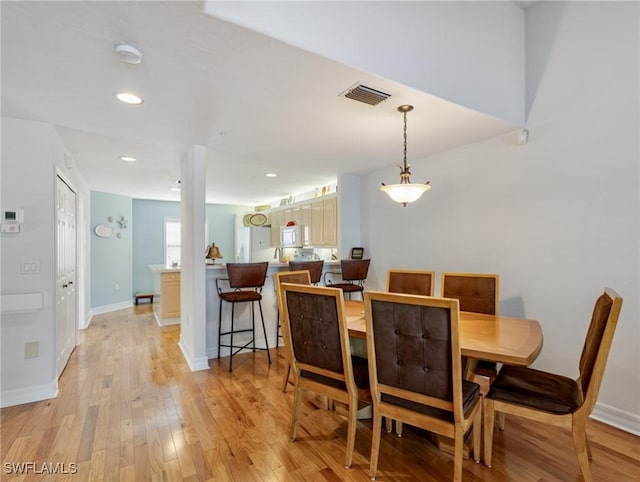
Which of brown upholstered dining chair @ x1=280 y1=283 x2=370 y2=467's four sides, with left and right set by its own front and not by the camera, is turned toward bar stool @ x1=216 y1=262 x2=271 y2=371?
left

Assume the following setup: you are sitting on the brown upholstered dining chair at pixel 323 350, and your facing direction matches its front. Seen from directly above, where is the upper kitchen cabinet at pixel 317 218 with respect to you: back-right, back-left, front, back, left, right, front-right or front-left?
front-left

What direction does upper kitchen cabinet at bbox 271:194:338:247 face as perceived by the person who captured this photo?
facing the viewer and to the left of the viewer

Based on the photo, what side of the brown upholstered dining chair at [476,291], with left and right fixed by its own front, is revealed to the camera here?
front

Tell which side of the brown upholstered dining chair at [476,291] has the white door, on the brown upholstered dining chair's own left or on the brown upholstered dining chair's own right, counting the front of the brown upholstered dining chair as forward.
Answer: on the brown upholstered dining chair's own right

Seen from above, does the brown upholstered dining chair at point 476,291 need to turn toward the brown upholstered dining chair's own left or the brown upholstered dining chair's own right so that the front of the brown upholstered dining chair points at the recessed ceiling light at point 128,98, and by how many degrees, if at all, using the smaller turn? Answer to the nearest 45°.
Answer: approximately 45° to the brown upholstered dining chair's own right

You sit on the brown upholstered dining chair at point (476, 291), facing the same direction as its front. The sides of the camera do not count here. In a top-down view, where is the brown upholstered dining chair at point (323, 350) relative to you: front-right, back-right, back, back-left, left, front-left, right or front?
front-right

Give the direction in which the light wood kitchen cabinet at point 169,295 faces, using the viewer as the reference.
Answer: facing the viewer

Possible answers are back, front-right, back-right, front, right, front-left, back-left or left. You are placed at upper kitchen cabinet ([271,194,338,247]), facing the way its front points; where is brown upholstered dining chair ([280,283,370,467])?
front-left

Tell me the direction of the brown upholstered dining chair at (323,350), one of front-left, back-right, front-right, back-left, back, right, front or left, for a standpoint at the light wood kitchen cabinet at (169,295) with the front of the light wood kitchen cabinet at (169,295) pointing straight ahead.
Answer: front

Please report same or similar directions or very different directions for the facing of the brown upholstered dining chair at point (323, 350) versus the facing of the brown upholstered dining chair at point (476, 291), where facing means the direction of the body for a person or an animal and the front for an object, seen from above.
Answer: very different directions

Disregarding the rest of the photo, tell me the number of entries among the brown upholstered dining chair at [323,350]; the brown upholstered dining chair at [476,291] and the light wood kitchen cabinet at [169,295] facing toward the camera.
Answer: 2

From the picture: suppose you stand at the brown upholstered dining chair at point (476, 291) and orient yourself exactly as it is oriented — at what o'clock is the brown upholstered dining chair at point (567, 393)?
the brown upholstered dining chair at point (567, 393) is roughly at 11 o'clock from the brown upholstered dining chair at point (476, 291).

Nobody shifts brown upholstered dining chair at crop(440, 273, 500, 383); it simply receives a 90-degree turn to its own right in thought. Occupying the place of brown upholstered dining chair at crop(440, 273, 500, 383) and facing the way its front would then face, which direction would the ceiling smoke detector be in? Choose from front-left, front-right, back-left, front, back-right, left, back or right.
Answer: front-left

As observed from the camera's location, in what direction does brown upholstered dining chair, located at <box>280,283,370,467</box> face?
facing away from the viewer and to the right of the viewer

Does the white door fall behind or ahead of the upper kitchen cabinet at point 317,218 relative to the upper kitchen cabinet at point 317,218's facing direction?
ahead
